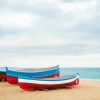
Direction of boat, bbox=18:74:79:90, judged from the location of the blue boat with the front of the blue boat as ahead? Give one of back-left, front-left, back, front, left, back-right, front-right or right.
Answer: right

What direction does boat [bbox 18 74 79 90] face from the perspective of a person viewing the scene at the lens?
facing to the right of the viewer

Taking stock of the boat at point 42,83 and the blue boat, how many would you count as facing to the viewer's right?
2

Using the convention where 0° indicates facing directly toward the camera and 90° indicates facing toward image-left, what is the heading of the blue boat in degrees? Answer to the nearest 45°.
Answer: approximately 270°

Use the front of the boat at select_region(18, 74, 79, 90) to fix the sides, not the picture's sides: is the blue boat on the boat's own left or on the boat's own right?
on the boat's own left
